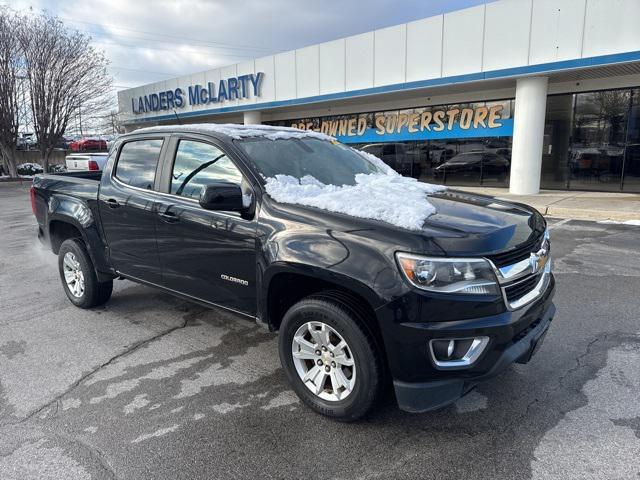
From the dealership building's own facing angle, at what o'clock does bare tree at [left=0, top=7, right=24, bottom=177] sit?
The bare tree is roughly at 2 o'clock from the dealership building.

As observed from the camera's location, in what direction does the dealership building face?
facing the viewer and to the left of the viewer

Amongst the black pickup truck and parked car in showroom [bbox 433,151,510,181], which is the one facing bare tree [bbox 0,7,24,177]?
the parked car in showroom

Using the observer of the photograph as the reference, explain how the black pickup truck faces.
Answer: facing the viewer and to the right of the viewer

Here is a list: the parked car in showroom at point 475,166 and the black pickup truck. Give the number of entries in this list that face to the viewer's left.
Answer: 1

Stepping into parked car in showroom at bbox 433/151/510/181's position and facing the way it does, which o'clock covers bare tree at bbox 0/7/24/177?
The bare tree is roughly at 12 o'clock from the parked car in showroom.

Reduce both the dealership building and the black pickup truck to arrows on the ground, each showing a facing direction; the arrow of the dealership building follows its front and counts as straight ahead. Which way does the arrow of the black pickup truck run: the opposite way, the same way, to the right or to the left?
to the left

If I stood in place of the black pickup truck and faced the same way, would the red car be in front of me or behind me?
behind

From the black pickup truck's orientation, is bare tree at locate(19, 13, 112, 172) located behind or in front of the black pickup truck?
behind

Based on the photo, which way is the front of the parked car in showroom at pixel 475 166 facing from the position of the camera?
facing to the left of the viewer

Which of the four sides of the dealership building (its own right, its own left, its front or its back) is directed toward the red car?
right

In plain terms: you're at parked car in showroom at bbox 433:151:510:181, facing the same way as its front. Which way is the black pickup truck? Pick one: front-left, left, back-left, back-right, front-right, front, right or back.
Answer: left

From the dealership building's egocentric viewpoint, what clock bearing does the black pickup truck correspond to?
The black pickup truck is roughly at 11 o'clock from the dealership building.

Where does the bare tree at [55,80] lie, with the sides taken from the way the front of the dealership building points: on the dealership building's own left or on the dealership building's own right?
on the dealership building's own right

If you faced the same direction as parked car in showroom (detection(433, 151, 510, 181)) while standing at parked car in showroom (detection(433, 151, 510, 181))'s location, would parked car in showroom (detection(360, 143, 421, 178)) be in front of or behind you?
in front

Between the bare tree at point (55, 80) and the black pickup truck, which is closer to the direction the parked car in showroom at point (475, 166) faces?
the bare tree

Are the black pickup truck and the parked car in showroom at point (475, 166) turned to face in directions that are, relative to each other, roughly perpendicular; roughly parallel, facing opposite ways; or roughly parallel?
roughly parallel, facing opposite ways

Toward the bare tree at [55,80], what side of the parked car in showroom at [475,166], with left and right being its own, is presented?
front
